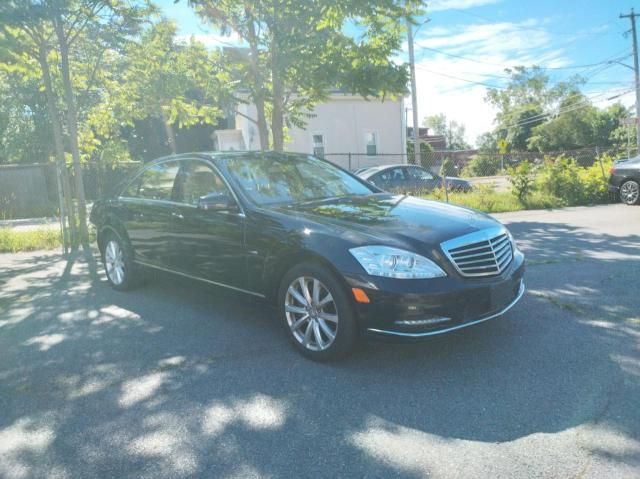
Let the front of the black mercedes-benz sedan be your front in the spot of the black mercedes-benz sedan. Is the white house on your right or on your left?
on your left

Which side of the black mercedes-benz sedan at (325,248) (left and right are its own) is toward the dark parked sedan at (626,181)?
left

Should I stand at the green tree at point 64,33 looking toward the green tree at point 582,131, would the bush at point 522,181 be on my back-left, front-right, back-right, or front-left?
front-right

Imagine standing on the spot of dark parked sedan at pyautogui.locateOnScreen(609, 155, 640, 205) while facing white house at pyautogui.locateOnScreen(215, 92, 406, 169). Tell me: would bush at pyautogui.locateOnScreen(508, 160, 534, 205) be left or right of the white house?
left

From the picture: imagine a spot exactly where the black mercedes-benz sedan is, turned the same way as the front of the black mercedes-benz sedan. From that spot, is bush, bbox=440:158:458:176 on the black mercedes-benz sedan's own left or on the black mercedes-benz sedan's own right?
on the black mercedes-benz sedan's own left

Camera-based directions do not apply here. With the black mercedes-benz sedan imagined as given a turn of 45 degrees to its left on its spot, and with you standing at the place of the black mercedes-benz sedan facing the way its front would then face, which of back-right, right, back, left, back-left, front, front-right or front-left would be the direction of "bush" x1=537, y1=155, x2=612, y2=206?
front-left

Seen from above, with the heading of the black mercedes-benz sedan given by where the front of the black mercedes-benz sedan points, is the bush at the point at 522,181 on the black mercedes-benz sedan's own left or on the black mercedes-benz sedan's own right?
on the black mercedes-benz sedan's own left

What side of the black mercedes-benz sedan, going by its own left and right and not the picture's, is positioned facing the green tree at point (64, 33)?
back

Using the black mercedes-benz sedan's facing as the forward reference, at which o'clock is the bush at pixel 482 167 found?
The bush is roughly at 8 o'clock from the black mercedes-benz sedan.

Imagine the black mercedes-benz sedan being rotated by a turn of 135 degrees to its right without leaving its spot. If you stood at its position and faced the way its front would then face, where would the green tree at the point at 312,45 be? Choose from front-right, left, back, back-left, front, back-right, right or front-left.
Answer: right

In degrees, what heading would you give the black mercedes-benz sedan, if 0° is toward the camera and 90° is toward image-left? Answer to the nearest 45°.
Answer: approximately 315°
